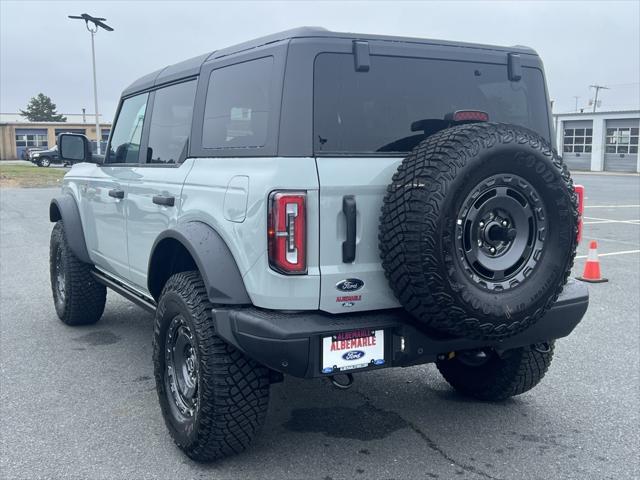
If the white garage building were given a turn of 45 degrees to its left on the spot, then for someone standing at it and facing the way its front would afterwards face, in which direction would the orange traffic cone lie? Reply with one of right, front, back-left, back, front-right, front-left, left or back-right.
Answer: front-right

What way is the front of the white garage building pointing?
toward the camera

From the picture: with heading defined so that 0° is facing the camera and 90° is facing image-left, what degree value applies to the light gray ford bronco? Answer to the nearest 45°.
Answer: approximately 135°

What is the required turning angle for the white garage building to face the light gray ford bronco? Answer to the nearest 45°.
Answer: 0° — it already faces it

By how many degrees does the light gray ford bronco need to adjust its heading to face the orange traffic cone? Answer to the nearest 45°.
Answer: approximately 90° to its right

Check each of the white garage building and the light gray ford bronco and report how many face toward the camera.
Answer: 1
